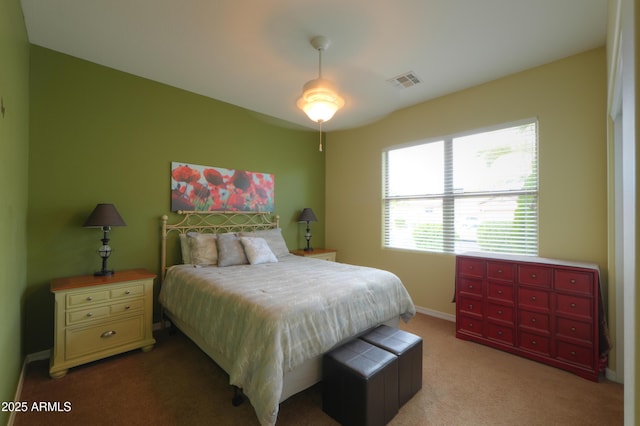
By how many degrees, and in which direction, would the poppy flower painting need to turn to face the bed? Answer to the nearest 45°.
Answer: approximately 45° to its right

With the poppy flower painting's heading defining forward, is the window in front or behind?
in front

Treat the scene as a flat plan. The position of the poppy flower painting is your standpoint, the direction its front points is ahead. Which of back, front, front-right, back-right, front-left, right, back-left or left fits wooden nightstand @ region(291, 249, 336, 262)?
front-left

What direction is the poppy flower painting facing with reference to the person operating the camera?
facing the viewer and to the right of the viewer

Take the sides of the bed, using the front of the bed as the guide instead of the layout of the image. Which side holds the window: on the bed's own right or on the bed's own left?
on the bed's own left

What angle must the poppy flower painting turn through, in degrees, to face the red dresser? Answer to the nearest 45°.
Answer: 0° — it already faces it

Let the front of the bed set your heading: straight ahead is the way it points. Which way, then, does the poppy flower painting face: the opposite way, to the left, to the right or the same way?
the same way

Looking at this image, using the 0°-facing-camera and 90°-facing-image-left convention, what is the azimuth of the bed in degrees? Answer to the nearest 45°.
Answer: approximately 315°

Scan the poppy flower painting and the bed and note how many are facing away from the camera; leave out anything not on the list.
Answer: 0

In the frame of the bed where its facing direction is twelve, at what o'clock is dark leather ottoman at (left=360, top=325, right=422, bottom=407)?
The dark leather ottoman is roughly at 11 o'clock from the bed.

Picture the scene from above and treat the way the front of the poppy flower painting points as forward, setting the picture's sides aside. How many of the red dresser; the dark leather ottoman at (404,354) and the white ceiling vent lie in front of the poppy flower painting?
3

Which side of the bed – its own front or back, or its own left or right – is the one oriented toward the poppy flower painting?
back
